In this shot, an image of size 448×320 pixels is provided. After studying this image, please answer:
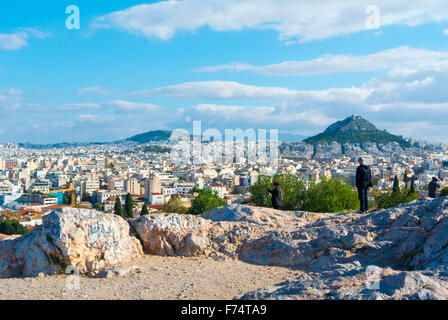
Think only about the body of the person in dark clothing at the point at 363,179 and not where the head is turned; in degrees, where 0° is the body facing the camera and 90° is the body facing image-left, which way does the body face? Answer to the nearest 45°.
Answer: approximately 135°

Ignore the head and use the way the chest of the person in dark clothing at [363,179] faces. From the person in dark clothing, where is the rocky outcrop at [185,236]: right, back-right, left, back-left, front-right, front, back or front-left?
left

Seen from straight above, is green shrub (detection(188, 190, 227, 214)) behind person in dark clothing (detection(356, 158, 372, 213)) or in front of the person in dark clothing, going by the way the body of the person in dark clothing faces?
in front

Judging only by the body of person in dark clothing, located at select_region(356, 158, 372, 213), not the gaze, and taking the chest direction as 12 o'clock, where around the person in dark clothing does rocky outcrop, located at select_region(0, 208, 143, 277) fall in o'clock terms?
The rocky outcrop is roughly at 9 o'clock from the person in dark clothing.

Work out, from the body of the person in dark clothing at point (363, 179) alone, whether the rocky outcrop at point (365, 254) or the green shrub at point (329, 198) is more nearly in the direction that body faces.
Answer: the green shrub

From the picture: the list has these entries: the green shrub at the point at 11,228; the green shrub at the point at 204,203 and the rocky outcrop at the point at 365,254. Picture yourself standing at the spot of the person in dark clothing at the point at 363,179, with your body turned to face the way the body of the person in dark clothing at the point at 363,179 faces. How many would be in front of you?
2

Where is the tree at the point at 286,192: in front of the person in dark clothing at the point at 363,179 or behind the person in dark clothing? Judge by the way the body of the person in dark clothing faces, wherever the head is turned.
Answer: in front

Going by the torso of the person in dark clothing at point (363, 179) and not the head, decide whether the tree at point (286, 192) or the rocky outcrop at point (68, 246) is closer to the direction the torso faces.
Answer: the tree
